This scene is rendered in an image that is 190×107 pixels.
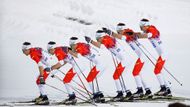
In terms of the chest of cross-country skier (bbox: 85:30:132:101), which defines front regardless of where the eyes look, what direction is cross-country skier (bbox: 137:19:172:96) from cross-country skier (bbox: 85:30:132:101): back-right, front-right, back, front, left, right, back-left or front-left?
back

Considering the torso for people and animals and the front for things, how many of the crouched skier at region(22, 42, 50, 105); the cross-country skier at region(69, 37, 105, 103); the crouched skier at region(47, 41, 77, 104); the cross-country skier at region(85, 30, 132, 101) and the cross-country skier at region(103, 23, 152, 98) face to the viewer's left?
5

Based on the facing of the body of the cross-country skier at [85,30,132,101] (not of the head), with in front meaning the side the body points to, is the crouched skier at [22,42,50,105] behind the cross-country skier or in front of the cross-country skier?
in front

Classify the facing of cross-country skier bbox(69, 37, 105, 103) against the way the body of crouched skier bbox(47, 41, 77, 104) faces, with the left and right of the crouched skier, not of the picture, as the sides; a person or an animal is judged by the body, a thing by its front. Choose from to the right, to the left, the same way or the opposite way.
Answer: the same way

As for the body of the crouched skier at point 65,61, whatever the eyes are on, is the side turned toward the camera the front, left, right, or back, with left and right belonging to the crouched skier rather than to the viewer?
left

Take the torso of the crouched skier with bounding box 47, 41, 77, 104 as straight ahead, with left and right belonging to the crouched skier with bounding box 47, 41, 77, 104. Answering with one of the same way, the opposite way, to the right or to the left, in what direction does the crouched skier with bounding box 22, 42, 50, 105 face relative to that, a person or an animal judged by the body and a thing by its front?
the same way

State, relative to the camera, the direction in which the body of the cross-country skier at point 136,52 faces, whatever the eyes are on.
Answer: to the viewer's left

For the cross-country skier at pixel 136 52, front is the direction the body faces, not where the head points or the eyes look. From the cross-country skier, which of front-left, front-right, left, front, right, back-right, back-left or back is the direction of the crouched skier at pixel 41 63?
front

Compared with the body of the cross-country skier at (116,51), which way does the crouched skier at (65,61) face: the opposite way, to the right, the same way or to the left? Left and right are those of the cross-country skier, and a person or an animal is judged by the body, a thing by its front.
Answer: the same way

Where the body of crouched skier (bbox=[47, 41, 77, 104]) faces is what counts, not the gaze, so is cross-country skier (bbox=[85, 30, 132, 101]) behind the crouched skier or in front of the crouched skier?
behind

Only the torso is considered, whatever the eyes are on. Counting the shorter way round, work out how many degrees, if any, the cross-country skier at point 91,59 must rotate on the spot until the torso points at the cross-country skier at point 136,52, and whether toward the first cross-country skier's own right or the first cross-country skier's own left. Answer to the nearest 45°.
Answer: approximately 180°

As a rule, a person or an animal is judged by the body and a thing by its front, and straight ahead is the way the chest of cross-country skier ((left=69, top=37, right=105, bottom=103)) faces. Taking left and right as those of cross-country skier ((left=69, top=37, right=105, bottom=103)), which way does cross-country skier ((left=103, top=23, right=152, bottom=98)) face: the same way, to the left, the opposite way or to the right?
the same way

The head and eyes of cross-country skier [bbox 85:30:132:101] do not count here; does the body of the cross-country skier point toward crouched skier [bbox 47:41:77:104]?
yes

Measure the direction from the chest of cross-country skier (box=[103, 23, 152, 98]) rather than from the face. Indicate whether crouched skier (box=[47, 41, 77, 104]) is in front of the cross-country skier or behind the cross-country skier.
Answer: in front

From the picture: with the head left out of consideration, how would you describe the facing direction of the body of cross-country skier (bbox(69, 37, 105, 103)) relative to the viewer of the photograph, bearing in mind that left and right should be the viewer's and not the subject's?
facing to the left of the viewer
